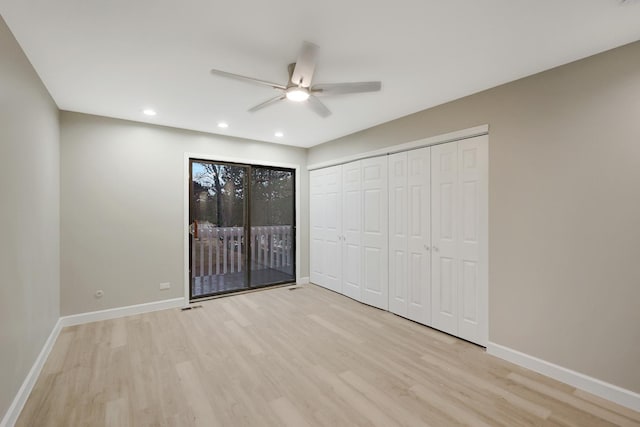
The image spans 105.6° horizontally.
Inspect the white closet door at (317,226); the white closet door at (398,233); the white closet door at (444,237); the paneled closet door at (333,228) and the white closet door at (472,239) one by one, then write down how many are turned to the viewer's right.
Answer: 0

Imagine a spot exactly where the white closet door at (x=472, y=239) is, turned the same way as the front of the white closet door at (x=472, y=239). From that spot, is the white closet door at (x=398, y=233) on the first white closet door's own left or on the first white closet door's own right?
on the first white closet door's own right

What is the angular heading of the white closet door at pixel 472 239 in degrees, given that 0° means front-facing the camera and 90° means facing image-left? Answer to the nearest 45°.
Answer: approximately 45°

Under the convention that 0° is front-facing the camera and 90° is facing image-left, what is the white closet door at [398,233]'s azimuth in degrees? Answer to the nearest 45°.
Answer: approximately 45°

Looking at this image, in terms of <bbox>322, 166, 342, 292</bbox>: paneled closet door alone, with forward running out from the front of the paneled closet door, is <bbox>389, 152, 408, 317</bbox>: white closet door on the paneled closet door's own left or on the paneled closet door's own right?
on the paneled closet door's own left

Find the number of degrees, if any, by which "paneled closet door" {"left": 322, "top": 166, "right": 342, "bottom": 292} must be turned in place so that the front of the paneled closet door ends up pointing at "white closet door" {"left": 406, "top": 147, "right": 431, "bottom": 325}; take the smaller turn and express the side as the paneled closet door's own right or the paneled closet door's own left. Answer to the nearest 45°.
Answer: approximately 90° to the paneled closet door's own left

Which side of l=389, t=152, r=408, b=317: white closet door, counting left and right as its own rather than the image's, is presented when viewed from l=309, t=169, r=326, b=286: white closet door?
right

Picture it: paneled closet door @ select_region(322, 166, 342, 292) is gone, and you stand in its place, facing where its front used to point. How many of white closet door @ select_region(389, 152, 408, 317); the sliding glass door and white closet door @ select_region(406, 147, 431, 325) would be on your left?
2

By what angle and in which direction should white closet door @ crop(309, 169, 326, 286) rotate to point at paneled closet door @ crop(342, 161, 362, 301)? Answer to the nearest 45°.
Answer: approximately 90° to its left

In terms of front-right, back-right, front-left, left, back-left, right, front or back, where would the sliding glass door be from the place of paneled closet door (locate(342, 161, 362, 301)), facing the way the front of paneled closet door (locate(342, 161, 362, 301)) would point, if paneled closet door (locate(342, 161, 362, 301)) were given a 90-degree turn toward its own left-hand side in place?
back-right

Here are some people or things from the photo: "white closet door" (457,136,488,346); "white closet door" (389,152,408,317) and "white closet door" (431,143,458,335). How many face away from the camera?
0

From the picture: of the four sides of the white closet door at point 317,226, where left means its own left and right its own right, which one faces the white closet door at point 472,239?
left

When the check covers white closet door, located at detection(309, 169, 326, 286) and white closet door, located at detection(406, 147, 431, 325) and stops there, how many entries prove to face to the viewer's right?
0

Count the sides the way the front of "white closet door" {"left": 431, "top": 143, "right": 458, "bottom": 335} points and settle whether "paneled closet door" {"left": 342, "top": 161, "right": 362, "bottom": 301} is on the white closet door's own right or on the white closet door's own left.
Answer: on the white closet door's own right

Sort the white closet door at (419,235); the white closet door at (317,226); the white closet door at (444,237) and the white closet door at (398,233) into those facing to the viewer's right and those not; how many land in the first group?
0

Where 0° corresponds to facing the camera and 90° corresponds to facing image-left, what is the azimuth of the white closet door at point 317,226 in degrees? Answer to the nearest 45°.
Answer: approximately 45°

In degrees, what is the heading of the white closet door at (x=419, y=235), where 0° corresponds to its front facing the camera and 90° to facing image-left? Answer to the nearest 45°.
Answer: approximately 45°

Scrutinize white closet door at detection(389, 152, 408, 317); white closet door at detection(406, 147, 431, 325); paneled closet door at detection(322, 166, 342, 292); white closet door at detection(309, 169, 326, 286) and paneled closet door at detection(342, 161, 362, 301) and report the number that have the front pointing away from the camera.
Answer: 0

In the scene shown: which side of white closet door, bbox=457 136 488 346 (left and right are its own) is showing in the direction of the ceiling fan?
front
